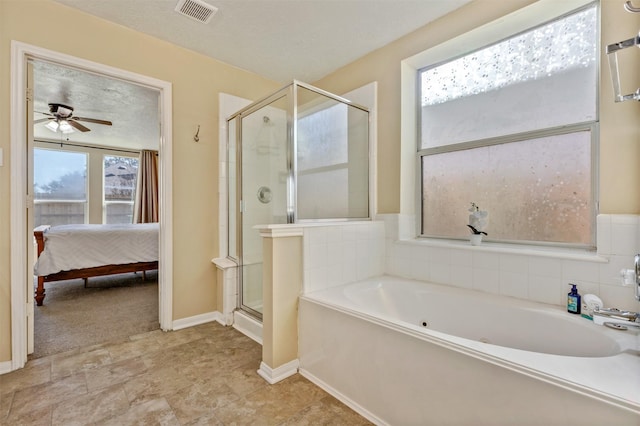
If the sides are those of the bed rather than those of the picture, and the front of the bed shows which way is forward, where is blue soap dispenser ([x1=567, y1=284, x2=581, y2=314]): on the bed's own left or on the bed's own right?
on the bed's own left

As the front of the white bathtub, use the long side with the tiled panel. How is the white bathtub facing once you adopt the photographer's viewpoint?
facing the viewer and to the left of the viewer

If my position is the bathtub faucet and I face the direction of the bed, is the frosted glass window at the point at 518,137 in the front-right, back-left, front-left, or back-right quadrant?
front-right

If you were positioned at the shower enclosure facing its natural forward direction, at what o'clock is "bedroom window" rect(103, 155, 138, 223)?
The bedroom window is roughly at 3 o'clock from the shower enclosure.

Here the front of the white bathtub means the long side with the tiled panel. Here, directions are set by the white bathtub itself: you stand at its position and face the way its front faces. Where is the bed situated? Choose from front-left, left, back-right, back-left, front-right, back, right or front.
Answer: front-right

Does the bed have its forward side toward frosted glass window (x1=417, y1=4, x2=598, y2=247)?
no

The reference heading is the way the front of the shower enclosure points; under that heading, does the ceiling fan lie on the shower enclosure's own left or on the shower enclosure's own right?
on the shower enclosure's own right

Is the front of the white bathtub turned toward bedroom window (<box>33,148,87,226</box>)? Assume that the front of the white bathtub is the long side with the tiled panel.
no

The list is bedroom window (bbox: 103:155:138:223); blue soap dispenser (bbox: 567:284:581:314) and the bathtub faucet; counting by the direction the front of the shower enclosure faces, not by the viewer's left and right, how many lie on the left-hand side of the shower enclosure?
2

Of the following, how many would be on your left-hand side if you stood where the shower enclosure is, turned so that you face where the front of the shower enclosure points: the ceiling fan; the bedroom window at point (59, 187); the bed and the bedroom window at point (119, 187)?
0

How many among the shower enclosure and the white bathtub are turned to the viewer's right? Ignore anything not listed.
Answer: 0

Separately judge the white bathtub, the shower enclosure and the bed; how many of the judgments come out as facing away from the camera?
0

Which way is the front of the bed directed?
to the viewer's left

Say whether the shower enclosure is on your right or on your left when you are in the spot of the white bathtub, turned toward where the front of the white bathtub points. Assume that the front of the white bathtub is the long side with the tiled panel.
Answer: on your right

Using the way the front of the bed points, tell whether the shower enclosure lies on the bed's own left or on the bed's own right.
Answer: on the bed's own left

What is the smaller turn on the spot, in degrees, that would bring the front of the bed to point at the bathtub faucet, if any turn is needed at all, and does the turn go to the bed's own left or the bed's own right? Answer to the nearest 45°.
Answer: approximately 90° to the bed's own left
